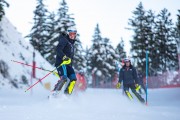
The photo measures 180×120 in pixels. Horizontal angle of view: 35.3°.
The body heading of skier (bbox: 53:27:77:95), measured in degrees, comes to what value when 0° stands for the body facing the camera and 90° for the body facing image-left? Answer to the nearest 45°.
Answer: approximately 315°

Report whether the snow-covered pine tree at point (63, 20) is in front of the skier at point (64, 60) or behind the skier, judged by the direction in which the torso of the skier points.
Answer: behind

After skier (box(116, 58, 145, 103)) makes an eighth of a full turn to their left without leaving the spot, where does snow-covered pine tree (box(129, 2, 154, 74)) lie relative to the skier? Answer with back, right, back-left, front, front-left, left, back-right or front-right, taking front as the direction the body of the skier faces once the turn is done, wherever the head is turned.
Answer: back-left

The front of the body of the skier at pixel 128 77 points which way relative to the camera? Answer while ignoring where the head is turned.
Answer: toward the camera

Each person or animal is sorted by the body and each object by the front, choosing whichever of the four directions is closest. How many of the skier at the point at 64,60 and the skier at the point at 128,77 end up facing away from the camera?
0

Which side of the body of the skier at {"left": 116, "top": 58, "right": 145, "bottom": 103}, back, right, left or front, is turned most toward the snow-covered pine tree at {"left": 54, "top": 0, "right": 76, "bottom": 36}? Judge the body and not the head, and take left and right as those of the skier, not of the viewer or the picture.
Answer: back

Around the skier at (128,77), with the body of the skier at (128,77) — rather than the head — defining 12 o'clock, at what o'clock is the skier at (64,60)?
the skier at (64,60) is roughly at 1 o'clock from the skier at (128,77).

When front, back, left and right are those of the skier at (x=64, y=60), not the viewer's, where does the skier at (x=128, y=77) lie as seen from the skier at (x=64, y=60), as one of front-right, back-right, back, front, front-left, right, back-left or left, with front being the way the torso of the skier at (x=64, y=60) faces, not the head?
left

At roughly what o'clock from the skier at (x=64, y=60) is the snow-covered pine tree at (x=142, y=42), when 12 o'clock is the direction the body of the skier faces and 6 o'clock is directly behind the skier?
The snow-covered pine tree is roughly at 8 o'clock from the skier.
